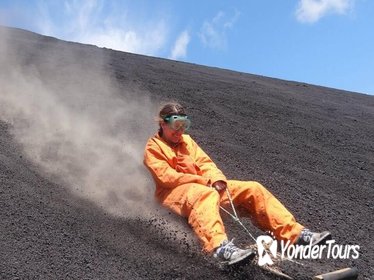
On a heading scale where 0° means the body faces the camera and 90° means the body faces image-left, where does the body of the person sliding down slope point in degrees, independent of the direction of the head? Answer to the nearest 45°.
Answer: approximately 315°
